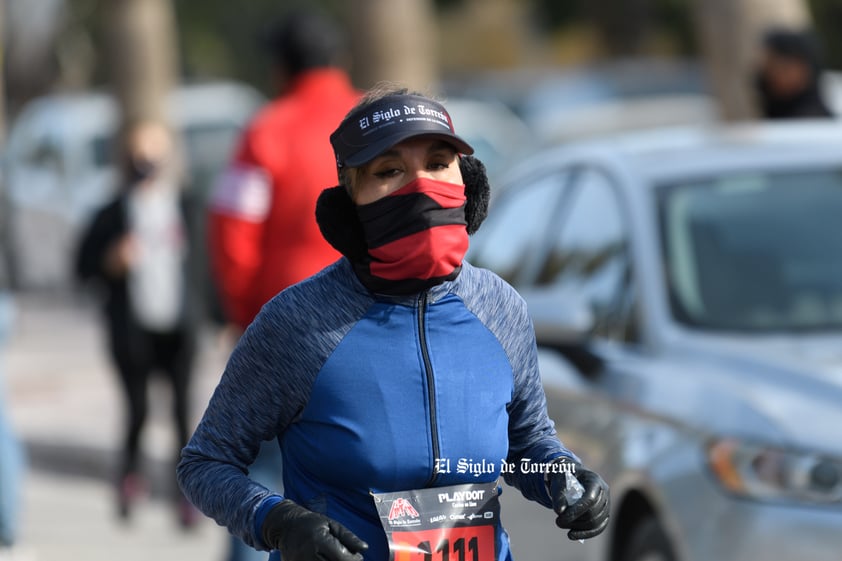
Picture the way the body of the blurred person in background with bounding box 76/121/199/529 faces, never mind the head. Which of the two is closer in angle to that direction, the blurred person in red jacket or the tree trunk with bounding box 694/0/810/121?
the blurred person in red jacket

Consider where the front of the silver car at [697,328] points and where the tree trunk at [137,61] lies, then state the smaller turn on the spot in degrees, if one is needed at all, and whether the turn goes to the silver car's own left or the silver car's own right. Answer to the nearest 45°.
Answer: approximately 180°

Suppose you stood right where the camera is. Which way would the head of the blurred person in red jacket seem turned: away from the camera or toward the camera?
away from the camera

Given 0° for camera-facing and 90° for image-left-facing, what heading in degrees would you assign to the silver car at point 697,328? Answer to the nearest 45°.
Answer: approximately 315°

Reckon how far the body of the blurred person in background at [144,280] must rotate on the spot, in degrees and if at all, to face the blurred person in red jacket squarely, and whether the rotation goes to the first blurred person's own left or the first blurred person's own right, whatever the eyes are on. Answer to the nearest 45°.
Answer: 0° — they already face them

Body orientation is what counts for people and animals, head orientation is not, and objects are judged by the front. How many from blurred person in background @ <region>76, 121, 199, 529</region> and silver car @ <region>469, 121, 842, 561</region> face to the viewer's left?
0

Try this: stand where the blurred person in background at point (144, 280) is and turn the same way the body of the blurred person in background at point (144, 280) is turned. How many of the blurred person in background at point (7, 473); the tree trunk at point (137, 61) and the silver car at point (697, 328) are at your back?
1

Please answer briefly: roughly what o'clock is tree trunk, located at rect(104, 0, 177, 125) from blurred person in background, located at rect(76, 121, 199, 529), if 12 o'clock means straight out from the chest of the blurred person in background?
The tree trunk is roughly at 6 o'clock from the blurred person in background.
